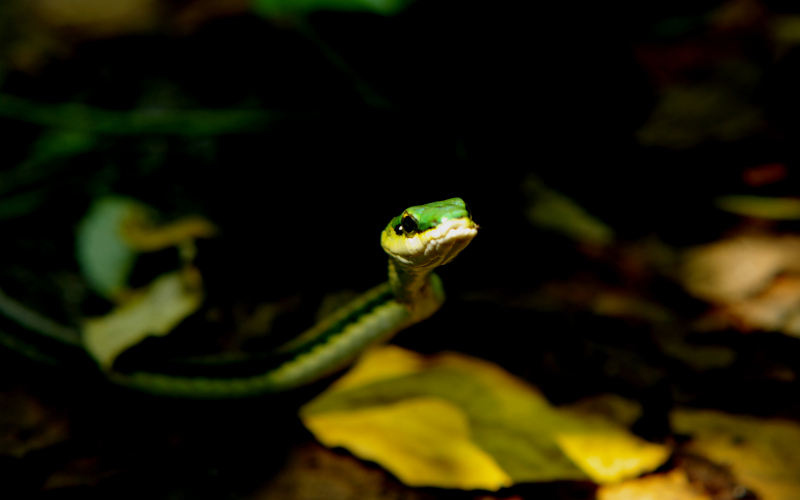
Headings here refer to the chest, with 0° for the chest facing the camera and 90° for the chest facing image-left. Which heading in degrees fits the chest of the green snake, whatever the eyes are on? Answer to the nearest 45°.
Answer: approximately 315°

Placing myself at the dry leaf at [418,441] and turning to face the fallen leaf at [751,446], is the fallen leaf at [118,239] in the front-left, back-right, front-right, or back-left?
back-left

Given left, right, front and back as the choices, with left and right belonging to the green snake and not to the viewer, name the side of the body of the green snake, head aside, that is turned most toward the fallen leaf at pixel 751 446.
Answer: front

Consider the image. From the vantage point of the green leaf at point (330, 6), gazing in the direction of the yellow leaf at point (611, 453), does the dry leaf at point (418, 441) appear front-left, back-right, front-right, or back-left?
front-right
